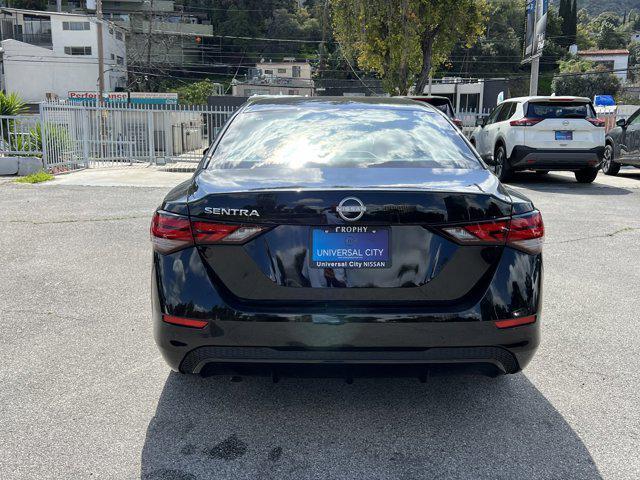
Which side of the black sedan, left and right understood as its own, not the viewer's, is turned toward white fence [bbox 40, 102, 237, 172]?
front

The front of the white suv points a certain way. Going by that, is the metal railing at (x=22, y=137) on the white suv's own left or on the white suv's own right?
on the white suv's own left

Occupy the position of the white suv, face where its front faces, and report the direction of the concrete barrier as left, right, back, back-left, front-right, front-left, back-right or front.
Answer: front-left

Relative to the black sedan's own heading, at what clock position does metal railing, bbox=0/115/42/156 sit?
The metal railing is roughly at 11 o'clock from the black sedan.

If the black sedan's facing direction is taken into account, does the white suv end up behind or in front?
in front

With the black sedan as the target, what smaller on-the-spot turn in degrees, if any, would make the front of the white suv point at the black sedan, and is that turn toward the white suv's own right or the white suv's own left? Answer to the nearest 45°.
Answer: approximately 135° to the white suv's own left

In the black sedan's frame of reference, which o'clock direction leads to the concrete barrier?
The concrete barrier is roughly at 11 o'clock from the black sedan.

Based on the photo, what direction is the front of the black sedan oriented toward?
away from the camera

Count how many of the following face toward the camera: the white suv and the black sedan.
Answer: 0

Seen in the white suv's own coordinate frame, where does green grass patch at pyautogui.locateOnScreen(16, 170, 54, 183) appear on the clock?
The green grass patch is roughly at 10 o'clock from the white suv.

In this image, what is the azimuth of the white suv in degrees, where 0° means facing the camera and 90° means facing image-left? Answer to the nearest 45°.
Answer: approximately 135°

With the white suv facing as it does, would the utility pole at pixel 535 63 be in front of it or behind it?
in front
